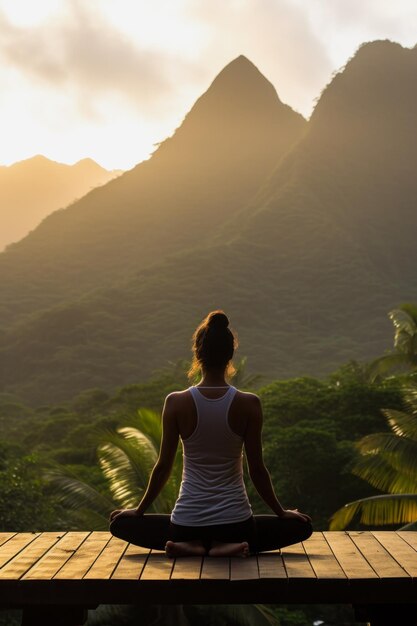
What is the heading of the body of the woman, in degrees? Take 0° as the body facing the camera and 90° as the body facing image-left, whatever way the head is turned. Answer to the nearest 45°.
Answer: approximately 180°

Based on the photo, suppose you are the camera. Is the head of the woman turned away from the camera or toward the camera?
away from the camera

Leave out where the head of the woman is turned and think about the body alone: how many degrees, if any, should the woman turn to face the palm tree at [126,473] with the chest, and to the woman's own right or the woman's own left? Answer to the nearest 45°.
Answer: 0° — they already face it
